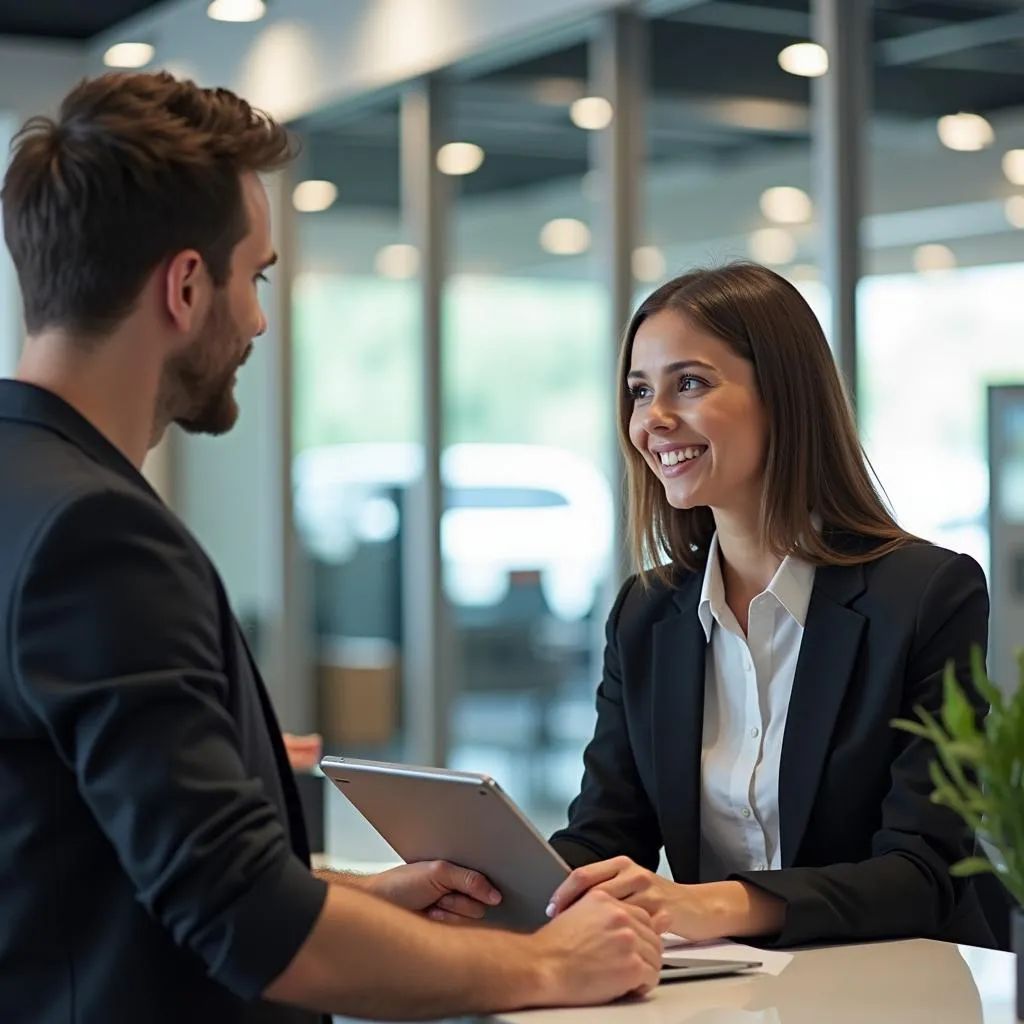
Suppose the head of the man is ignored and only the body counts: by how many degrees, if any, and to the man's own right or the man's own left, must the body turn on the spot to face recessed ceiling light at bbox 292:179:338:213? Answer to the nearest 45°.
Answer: approximately 45° to the man's own left

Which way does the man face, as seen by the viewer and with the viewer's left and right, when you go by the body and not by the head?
facing away from the viewer and to the right of the viewer

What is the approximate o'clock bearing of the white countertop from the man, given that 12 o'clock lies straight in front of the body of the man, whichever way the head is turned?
The white countertop is roughly at 1 o'clock from the man.

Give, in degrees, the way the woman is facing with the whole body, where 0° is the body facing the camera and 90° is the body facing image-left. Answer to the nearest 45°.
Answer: approximately 45°

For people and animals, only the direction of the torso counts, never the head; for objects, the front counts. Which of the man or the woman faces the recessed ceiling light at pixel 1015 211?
the man

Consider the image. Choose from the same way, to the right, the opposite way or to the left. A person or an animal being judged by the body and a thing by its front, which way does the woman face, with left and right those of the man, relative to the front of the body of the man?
the opposite way

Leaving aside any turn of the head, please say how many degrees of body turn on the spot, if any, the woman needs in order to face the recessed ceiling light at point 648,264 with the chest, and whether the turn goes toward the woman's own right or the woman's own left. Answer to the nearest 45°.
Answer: approximately 135° to the woman's own right

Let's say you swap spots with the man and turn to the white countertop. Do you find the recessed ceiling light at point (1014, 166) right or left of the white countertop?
left

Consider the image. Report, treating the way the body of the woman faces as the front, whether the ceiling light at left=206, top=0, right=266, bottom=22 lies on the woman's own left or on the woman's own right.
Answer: on the woman's own right
